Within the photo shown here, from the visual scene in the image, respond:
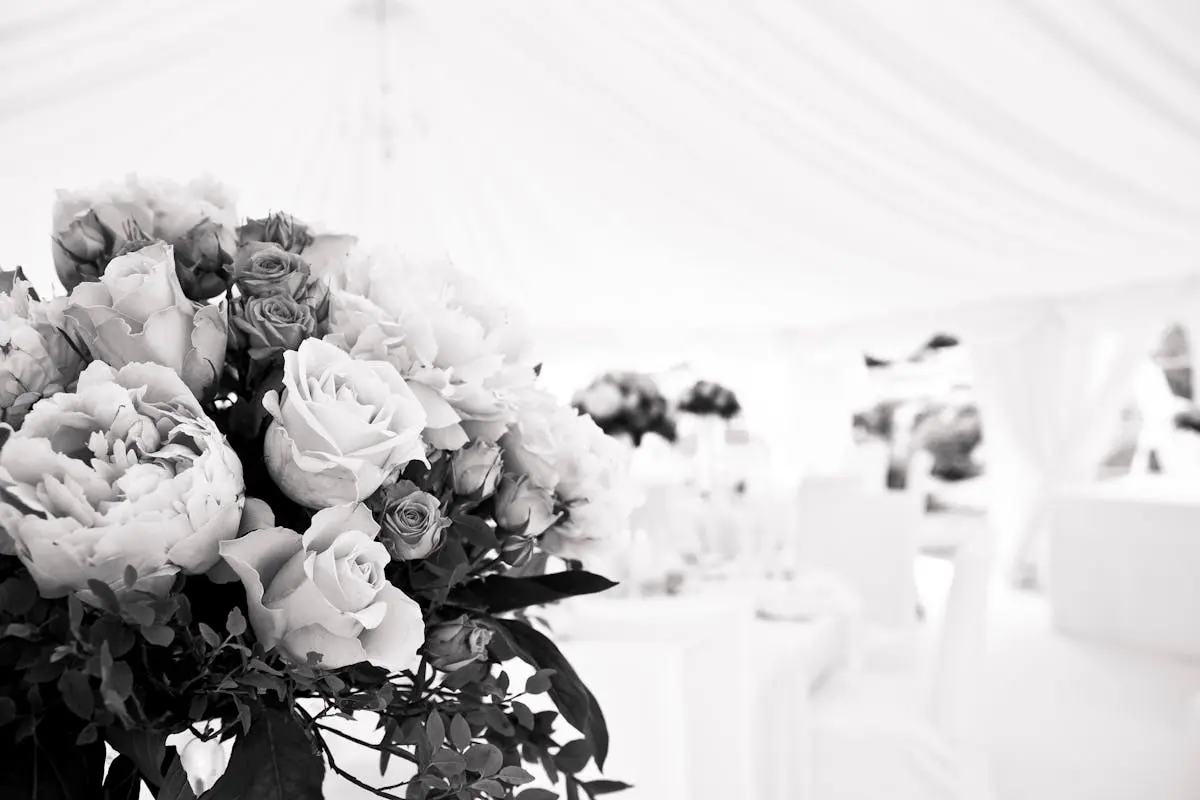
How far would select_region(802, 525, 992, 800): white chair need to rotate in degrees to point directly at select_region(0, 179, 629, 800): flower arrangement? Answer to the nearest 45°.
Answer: approximately 90° to its left

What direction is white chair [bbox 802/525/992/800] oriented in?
to the viewer's left

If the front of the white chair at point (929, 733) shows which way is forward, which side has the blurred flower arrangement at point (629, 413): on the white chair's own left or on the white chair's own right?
on the white chair's own right

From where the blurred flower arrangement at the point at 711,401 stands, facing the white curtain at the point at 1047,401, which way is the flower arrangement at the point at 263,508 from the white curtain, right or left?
right

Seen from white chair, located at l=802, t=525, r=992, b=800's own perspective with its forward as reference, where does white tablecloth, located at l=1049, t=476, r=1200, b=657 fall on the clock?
The white tablecloth is roughly at 4 o'clock from the white chair.
